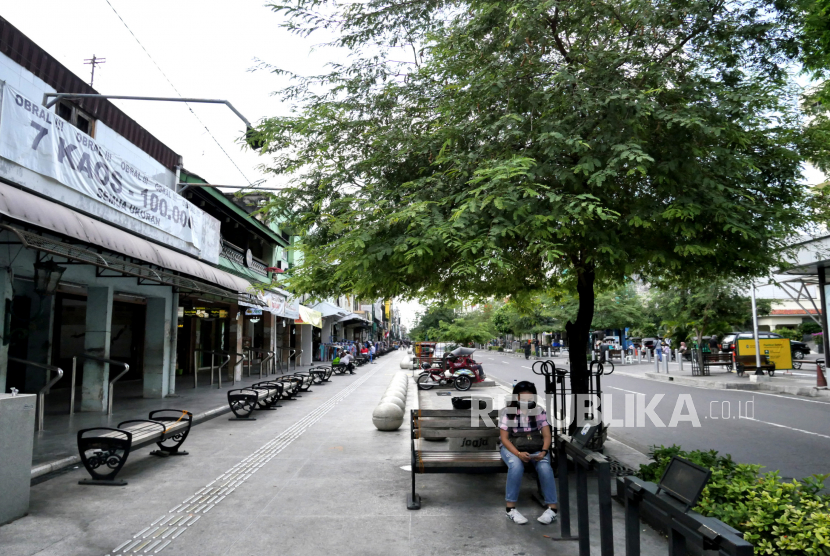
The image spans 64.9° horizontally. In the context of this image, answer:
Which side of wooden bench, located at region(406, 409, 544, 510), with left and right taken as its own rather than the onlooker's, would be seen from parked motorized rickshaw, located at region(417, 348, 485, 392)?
back

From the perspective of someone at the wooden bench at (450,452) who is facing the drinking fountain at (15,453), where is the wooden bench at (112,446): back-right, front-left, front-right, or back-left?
front-right

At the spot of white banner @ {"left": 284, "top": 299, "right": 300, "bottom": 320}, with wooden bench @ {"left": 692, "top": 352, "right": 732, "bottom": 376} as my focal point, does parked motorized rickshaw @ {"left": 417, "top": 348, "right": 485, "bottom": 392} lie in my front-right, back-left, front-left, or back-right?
front-right

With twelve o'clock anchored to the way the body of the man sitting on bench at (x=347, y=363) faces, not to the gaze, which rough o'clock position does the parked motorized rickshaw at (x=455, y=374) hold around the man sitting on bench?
The parked motorized rickshaw is roughly at 2 o'clock from the man sitting on bench.

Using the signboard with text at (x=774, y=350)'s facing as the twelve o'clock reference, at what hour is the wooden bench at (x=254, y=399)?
The wooden bench is roughly at 1 o'clock from the signboard with text.

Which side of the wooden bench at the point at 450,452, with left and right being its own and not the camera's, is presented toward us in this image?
front

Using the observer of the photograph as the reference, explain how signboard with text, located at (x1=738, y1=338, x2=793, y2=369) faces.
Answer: facing the viewer

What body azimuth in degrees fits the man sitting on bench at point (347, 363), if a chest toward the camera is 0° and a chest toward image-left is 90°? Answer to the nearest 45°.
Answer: approximately 270°
